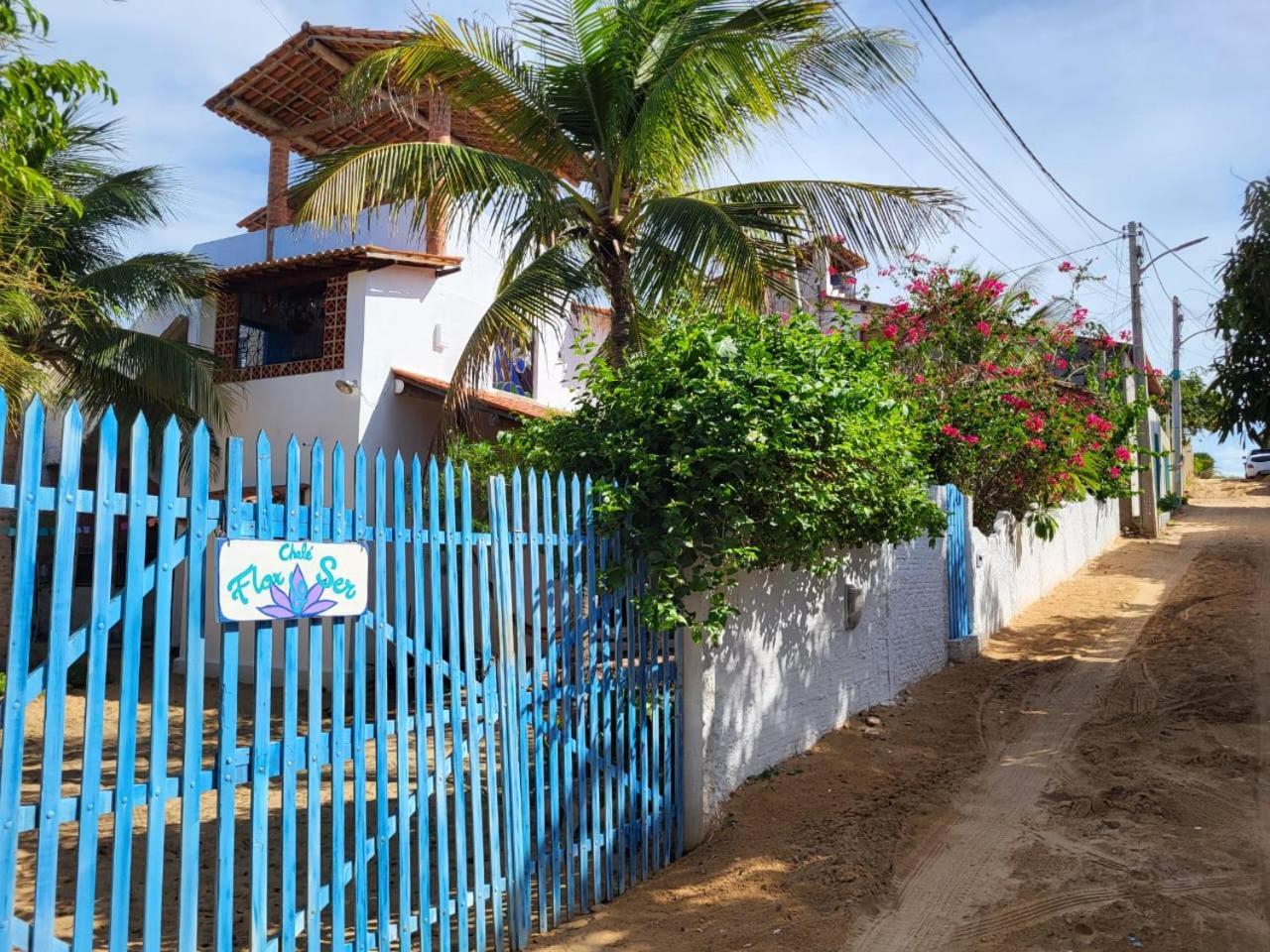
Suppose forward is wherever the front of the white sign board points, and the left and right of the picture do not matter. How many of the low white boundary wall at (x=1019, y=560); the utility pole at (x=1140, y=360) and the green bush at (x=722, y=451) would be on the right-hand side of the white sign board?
0

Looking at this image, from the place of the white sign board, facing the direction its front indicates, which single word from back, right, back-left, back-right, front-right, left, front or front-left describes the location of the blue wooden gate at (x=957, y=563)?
back-left

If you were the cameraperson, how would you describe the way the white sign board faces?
facing the viewer

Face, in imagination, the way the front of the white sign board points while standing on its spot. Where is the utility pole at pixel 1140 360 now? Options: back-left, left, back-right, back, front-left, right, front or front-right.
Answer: back-left

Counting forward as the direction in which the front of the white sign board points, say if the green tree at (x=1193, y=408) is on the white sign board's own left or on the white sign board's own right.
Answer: on the white sign board's own left

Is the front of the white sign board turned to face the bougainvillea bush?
no

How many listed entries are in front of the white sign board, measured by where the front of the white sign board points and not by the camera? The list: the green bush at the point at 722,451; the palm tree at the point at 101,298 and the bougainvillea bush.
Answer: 0

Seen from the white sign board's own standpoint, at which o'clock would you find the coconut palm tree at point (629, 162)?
The coconut palm tree is roughly at 7 o'clock from the white sign board.

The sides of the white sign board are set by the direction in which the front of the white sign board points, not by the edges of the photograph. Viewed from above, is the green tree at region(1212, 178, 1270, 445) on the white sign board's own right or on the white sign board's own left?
on the white sign board's own left

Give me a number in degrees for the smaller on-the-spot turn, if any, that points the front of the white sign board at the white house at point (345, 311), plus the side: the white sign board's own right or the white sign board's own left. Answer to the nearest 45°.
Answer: approximately 180°

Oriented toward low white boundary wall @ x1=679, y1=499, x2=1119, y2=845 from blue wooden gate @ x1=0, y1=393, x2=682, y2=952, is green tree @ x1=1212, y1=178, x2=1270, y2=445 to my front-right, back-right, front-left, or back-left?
front-right

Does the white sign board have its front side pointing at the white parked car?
no

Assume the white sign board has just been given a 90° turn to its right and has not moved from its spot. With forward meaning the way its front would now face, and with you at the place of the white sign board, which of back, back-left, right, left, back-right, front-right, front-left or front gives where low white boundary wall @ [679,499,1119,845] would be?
back-right

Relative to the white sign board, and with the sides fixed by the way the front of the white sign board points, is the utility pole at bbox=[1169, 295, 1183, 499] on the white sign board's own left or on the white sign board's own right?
on the white sign board's own left

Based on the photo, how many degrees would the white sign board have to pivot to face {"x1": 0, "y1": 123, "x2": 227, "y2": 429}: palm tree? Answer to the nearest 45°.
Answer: approximately 180°
